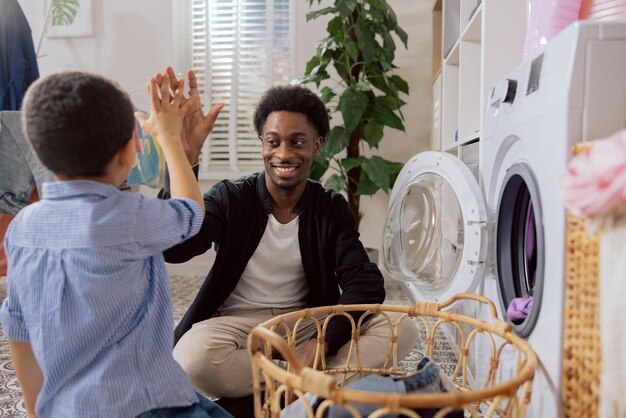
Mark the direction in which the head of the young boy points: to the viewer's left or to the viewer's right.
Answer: to the viewer's right

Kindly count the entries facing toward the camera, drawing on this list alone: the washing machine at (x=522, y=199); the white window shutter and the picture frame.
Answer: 2

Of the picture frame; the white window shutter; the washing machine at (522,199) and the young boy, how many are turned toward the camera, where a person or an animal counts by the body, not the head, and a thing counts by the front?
2

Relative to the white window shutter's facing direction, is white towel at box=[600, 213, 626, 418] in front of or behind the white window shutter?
in front

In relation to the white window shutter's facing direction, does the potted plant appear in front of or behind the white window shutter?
in front

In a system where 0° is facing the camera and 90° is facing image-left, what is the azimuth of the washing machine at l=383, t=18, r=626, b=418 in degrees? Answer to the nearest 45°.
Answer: approximately 90°

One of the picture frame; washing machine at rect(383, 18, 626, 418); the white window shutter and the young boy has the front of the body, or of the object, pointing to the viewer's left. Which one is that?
the washing machine

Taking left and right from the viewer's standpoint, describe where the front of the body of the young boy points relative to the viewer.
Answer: facing away from the viewer and to the right of the viewer

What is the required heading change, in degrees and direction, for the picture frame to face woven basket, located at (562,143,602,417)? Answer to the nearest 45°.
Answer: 0° — it already faces it
